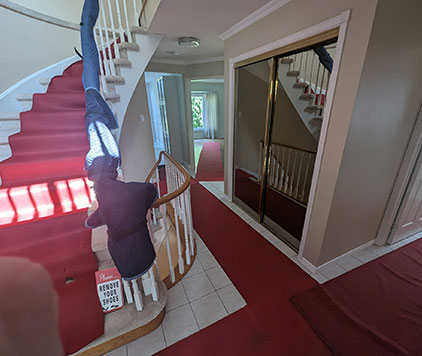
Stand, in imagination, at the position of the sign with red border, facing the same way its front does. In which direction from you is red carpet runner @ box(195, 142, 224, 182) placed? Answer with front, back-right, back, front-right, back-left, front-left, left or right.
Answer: back-left

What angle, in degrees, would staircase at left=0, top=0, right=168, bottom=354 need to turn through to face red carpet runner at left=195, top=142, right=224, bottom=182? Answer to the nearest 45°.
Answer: approximately 135° to its left

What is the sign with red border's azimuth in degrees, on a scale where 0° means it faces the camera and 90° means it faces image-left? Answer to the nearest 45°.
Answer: approximately 0°

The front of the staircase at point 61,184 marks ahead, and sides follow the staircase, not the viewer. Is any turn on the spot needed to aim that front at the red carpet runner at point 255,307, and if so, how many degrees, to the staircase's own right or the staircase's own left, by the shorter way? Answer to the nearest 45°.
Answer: approximately 45° to the staircase's own left

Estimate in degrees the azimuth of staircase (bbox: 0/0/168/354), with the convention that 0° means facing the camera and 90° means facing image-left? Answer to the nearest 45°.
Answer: approximately 0°

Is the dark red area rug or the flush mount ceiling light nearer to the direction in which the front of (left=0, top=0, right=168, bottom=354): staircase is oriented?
the dark red area rug

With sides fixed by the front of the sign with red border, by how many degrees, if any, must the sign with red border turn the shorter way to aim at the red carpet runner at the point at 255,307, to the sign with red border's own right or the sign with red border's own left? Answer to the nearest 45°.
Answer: approximately 45° to the sign with red border's own left
